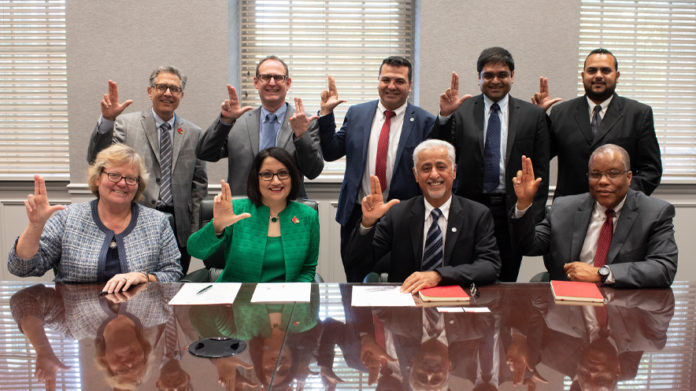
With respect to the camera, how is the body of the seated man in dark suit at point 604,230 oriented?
toward the camera

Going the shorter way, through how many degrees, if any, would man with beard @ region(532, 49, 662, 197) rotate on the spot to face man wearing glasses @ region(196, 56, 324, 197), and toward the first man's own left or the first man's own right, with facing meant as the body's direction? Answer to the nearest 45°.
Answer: approximately 90° to the first man's own right

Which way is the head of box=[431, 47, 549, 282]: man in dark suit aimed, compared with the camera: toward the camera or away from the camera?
toward the camera

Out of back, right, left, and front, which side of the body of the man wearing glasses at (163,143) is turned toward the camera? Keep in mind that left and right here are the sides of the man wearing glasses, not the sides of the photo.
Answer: front

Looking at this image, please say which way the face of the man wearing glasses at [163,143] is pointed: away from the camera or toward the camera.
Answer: toward the camera

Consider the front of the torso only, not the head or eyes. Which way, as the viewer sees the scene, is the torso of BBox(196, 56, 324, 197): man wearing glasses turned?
toward the camera

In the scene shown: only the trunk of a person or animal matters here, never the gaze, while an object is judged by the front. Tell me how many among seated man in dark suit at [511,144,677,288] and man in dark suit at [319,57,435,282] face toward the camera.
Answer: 2

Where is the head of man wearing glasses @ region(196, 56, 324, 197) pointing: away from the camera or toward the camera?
toward the camera

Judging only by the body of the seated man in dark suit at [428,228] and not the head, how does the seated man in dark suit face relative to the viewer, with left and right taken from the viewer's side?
facing the viewer

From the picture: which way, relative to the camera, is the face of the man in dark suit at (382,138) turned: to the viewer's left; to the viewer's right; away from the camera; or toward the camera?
toward the camera

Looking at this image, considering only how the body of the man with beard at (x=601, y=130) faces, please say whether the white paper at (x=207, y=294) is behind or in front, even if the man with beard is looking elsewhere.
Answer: in front

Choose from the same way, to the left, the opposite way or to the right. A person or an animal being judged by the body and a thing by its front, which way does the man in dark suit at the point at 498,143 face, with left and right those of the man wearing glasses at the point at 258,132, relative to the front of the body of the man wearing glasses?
the same way
